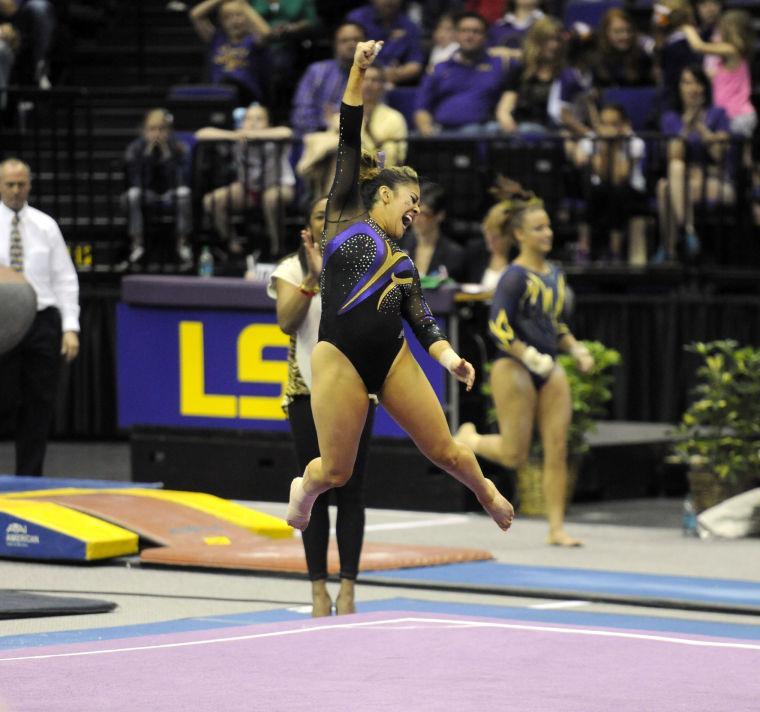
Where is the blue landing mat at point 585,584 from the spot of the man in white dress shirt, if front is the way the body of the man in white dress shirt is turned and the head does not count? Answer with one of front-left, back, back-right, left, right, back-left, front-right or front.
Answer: front-left

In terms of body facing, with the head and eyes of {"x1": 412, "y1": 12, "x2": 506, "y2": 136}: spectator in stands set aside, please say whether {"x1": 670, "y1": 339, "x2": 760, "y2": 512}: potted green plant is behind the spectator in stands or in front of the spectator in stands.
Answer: in front

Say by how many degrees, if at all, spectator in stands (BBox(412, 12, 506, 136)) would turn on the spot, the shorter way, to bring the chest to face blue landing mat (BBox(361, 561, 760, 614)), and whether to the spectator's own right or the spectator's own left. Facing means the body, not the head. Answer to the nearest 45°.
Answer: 0° — they already face it

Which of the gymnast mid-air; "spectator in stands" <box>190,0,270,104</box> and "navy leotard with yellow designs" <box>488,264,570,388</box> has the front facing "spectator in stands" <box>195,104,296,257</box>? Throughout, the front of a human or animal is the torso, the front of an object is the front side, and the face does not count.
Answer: "spectator in stands" <box>190,0,270,104</box>

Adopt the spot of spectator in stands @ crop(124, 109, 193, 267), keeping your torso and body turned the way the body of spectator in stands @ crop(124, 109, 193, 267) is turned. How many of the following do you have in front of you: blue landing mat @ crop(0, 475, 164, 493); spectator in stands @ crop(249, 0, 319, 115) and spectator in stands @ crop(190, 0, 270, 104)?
1

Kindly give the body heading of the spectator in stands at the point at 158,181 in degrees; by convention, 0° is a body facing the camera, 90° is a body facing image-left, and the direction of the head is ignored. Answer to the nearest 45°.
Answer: approximately 0°

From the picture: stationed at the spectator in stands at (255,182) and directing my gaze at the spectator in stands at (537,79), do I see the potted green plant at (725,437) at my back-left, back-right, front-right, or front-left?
front-right

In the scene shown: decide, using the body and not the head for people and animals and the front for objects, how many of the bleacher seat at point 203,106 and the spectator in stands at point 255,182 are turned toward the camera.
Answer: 2

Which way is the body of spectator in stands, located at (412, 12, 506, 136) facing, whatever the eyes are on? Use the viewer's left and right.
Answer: facing the viewer

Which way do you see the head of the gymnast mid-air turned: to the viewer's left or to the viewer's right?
to the viewer's right

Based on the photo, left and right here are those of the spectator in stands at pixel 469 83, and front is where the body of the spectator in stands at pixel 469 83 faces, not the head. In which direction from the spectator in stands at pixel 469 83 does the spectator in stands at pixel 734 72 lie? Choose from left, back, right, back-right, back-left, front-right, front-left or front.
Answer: left

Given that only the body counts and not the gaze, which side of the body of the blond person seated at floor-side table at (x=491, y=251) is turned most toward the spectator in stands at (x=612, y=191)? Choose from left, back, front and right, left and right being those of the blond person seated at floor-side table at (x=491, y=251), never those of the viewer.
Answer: left

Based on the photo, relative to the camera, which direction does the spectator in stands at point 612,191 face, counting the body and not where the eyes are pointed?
toward the camera
